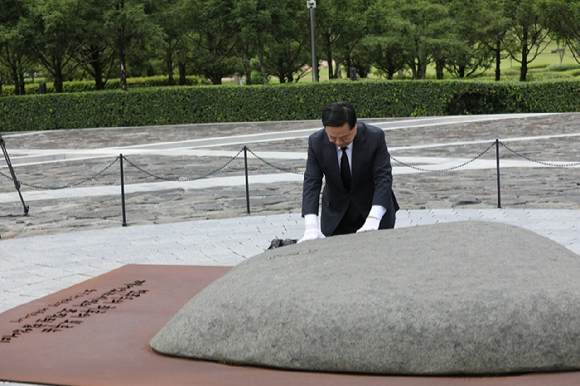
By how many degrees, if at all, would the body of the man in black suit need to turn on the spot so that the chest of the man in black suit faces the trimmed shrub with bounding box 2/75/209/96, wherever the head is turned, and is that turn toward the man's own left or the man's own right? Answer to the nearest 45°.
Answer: approximately 135° to the man's own right

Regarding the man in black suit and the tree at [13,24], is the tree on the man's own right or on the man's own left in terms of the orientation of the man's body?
on the man's own right

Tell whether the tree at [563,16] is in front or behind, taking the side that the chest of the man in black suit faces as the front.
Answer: behind

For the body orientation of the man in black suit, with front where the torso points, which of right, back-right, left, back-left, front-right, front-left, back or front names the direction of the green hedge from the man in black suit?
back-right

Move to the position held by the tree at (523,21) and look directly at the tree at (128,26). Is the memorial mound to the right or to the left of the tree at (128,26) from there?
left

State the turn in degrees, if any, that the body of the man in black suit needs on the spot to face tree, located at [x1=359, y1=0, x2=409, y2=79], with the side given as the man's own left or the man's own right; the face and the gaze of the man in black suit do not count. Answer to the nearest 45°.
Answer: approximately 135° to the man's own right

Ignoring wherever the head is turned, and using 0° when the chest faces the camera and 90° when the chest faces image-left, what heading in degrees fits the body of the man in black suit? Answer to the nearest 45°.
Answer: approximately 45°

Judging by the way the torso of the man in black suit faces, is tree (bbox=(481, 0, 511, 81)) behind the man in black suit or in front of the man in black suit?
behind

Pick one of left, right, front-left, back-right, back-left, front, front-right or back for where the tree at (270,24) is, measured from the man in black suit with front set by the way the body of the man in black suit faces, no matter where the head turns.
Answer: back-right
